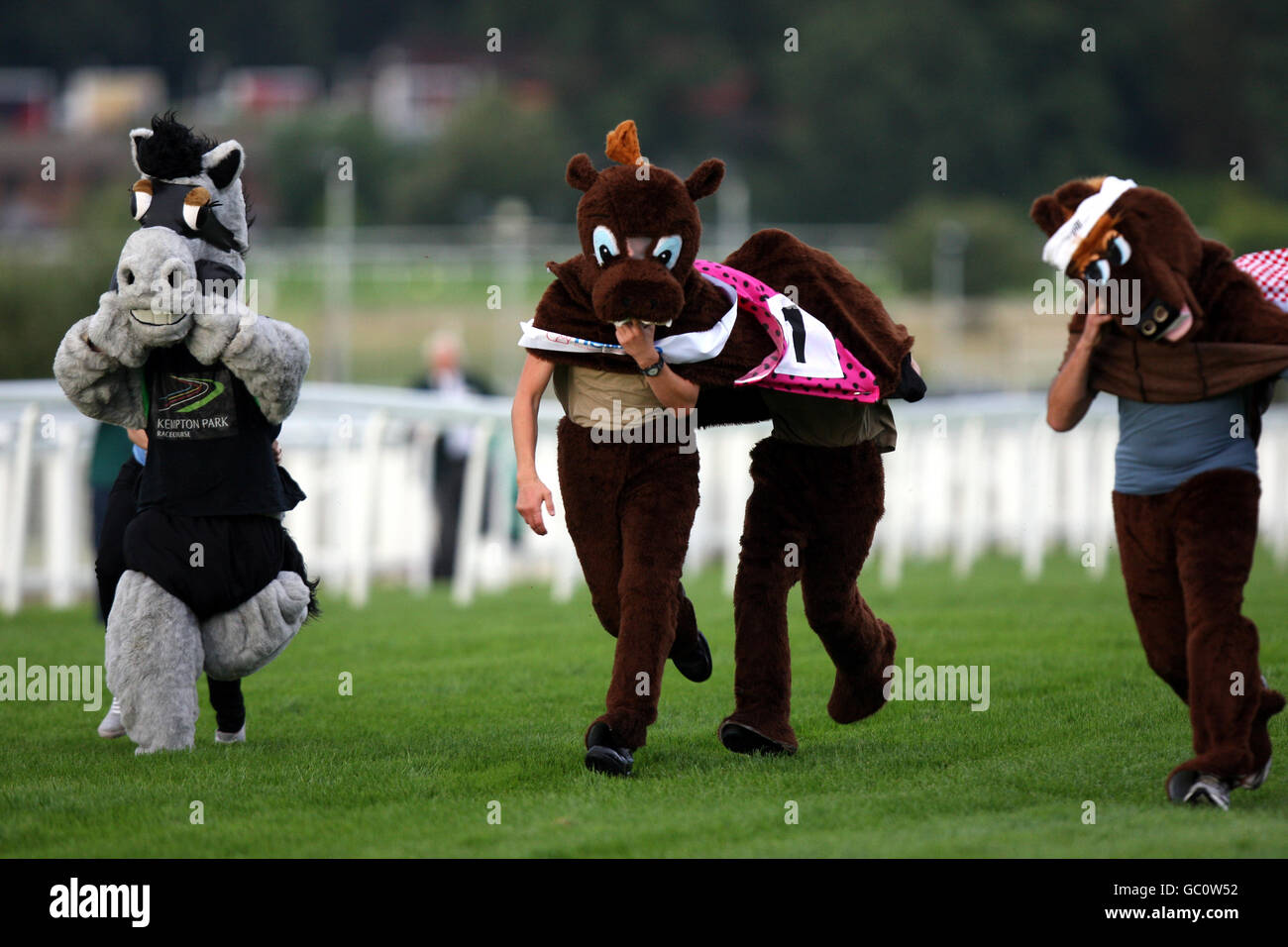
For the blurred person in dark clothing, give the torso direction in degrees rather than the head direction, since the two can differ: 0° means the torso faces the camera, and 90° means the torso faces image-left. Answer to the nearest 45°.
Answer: approximately 0°
